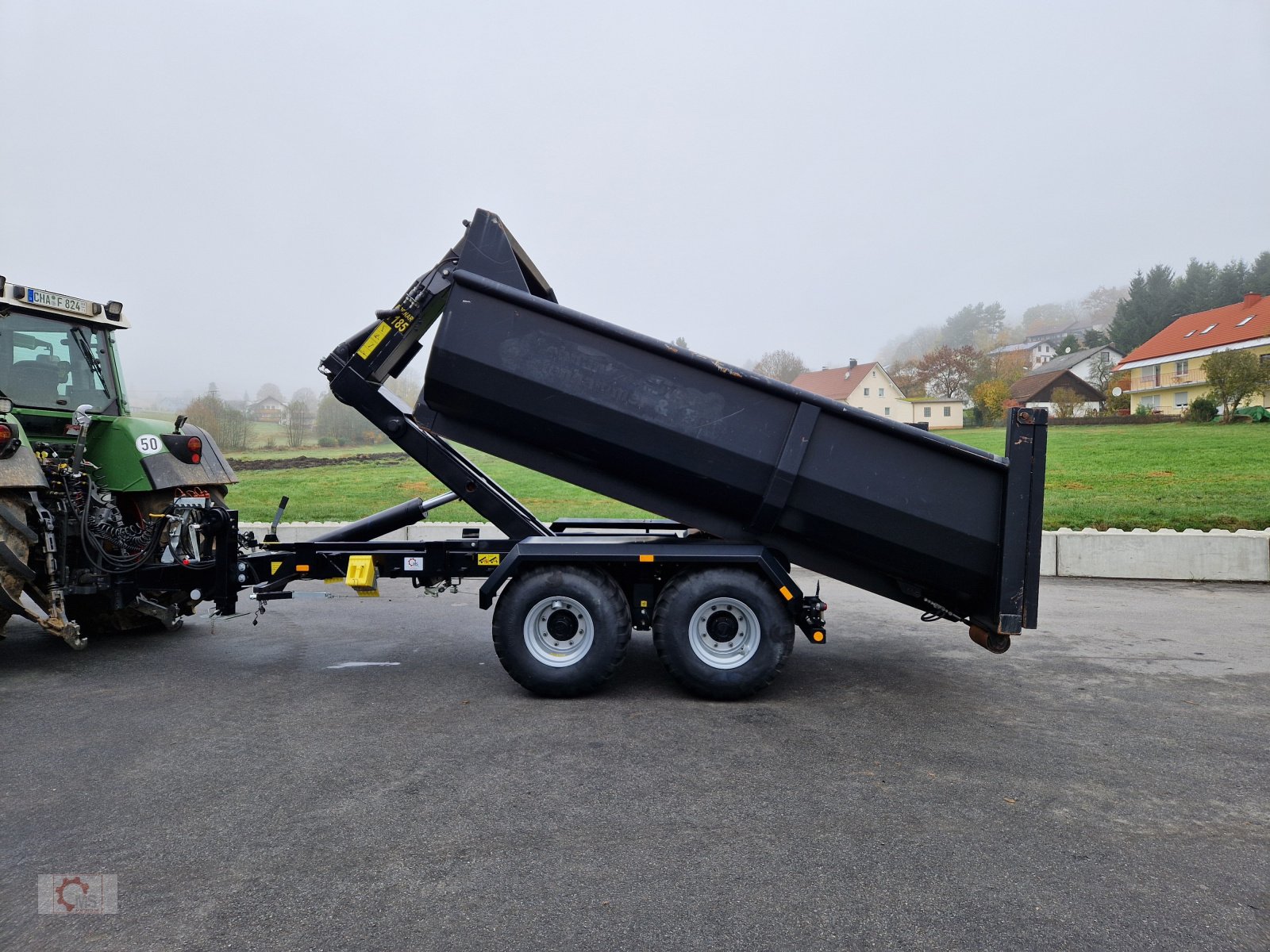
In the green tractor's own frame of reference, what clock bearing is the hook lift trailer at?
The hook lift trailer is roughly at 6 o'clock from the green tractor.

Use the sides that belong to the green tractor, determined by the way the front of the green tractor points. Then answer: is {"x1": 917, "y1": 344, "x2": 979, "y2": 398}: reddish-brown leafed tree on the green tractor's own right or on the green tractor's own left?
on the green tractor's own right

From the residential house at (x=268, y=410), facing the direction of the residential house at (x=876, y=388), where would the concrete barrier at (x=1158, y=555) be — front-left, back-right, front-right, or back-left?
front-right

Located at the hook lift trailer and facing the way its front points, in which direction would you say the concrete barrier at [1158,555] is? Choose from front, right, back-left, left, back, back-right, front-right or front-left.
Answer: back-right

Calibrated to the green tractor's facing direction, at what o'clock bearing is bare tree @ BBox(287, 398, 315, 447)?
The bare tree is roughly at 2 o'clock from the green tractor.

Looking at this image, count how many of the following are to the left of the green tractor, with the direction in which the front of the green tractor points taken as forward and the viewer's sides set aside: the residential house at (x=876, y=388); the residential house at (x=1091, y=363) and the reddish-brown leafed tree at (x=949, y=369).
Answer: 0

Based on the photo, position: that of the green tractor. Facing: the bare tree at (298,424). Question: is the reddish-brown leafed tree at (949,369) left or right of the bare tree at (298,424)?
right

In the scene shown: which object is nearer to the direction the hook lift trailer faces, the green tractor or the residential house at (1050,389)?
the green tractor

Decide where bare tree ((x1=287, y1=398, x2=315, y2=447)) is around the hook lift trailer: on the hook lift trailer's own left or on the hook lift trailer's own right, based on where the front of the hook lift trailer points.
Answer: on the hook lift trailer's own right

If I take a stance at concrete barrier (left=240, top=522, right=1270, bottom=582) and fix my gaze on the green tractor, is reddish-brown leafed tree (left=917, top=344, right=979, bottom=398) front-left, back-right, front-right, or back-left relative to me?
back-right

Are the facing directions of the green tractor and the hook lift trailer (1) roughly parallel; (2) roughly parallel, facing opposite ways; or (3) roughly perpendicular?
roughly parallel

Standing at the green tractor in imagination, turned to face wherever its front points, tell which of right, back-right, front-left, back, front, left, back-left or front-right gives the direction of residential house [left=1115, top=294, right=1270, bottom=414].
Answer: back-right

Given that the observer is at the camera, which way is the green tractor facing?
facing away from the viewer and to the left of the viewer

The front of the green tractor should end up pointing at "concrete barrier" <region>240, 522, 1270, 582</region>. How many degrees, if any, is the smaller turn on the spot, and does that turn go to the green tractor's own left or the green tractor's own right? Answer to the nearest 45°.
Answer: approximately 135° to the green tractor's own right

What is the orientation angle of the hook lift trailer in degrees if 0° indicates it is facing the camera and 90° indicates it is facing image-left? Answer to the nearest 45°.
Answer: approximately 90°

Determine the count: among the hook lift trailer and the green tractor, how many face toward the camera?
0

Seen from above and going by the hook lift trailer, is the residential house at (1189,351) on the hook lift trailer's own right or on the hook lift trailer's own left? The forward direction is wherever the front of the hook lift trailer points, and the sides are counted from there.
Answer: on the hook lift trailer's own right
